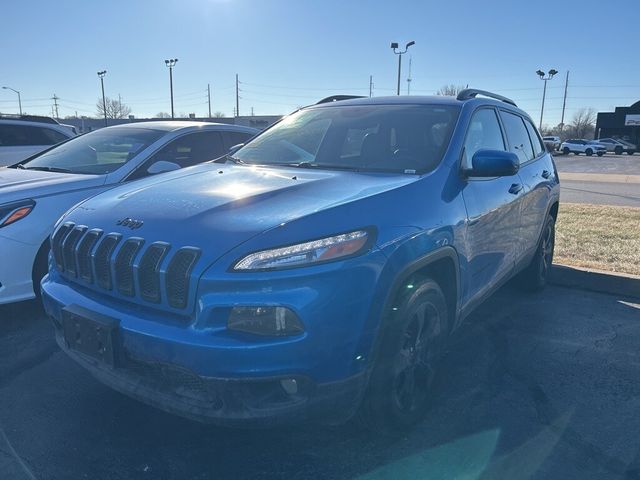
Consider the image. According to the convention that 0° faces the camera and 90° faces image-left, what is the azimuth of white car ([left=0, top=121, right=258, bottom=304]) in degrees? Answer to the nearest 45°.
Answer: approximately 45°

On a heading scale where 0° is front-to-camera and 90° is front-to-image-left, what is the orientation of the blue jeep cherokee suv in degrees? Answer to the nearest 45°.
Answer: approximately 45°

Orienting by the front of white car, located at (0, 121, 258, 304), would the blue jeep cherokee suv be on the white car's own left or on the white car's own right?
on the white car's own left

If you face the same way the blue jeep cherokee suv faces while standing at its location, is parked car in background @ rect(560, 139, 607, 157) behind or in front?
behind

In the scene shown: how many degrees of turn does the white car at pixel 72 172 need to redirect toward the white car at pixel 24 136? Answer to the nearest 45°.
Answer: approximately 135° to its right

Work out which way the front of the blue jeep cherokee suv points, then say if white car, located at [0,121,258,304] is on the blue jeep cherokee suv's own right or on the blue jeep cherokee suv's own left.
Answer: on the blue jeep cherokee suv's own right

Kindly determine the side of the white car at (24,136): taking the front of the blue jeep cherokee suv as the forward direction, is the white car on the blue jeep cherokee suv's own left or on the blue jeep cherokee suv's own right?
on the blue jeep cherokee suv's own right

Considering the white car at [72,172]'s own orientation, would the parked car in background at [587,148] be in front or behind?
behind
